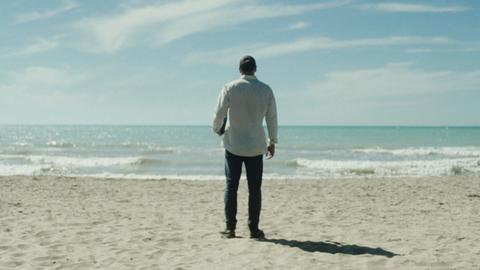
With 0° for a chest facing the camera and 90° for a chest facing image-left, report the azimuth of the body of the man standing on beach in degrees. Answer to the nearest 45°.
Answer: approximately 180°

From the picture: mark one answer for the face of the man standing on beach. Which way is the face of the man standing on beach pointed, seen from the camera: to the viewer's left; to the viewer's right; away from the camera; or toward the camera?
away from the camera
